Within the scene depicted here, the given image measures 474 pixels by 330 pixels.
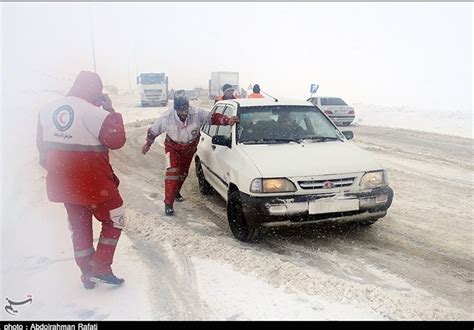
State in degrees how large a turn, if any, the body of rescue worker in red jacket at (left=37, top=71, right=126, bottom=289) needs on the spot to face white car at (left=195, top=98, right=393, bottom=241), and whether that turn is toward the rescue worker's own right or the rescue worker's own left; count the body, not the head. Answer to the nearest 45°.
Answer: approximately 45° to the rescue worker's own right

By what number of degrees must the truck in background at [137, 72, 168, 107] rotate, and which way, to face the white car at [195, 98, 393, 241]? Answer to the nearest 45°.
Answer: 0° — it already faces it

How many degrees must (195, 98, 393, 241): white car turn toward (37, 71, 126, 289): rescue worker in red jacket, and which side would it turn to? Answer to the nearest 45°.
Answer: approximately 90° to its right

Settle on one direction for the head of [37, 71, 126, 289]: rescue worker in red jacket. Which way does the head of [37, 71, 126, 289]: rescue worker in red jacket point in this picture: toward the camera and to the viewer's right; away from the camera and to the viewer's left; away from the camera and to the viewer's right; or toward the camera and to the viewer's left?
away from the camera and to the viewer's right

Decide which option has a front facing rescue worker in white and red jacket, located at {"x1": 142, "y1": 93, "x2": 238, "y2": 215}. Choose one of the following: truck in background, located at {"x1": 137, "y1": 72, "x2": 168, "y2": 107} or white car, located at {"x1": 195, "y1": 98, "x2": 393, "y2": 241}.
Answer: the truck in background

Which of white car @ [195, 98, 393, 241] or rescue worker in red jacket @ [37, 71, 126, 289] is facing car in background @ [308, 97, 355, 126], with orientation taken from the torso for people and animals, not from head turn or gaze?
the rescue worker in red jacket

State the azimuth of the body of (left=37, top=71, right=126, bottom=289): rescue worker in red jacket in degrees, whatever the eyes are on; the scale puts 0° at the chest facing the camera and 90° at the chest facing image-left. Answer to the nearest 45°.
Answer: approximately 225°

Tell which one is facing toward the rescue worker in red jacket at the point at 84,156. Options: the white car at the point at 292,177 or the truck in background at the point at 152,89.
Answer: the truck in background

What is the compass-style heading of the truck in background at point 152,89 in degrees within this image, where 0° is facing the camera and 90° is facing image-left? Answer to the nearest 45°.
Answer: approximately 0°

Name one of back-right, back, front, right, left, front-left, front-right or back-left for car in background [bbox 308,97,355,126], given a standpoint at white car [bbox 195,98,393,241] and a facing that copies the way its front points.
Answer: back-left

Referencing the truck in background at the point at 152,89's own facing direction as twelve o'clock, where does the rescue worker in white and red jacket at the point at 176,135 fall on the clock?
The rescue worker in white and red jacket is roughly at 12 o'clock from the truck in background.

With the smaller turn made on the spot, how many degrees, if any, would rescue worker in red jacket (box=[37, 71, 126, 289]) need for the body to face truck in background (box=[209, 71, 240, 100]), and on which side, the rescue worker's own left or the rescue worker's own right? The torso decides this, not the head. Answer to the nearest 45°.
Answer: approximately 45° to the rescue worker's own left
